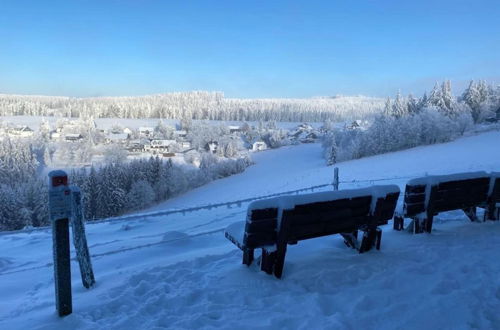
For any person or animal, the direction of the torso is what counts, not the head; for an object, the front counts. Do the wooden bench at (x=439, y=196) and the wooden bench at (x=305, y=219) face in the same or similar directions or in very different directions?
same or similar directions

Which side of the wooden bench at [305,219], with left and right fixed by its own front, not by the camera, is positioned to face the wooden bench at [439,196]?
right

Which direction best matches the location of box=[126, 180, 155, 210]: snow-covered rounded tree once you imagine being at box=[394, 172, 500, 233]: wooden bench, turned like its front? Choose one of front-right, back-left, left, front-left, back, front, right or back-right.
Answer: front

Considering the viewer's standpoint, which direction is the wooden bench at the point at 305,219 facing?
facing away from the viewer and to the left of the viewer

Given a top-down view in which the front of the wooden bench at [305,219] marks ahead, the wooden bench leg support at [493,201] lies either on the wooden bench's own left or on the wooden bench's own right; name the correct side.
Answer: on the wooden bench's own right

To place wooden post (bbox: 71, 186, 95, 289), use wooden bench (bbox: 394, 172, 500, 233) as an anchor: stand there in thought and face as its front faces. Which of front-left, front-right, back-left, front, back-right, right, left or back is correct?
left

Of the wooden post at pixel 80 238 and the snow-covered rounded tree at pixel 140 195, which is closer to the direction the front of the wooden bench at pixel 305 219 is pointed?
the snow-covered rounded tree

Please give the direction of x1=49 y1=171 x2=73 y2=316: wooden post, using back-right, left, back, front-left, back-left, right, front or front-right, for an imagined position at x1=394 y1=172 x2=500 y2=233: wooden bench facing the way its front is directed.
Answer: left

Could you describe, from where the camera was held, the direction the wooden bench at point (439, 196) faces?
facing away from the viewer and to the left of the viewer

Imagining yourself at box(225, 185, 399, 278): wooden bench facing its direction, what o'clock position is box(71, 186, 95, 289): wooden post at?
The wooden post is roughly at 10 o'clock from the wooden bench.

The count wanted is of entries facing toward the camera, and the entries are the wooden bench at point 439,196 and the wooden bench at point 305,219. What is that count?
0

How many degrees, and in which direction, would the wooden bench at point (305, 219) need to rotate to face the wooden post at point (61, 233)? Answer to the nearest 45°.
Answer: approximately 90° to its left

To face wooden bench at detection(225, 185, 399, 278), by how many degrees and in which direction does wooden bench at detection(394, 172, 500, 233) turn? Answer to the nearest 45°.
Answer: approximately 90° to its left

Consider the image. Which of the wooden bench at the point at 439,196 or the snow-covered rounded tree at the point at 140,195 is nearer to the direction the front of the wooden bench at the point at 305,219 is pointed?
the snow-covered rounded tree
